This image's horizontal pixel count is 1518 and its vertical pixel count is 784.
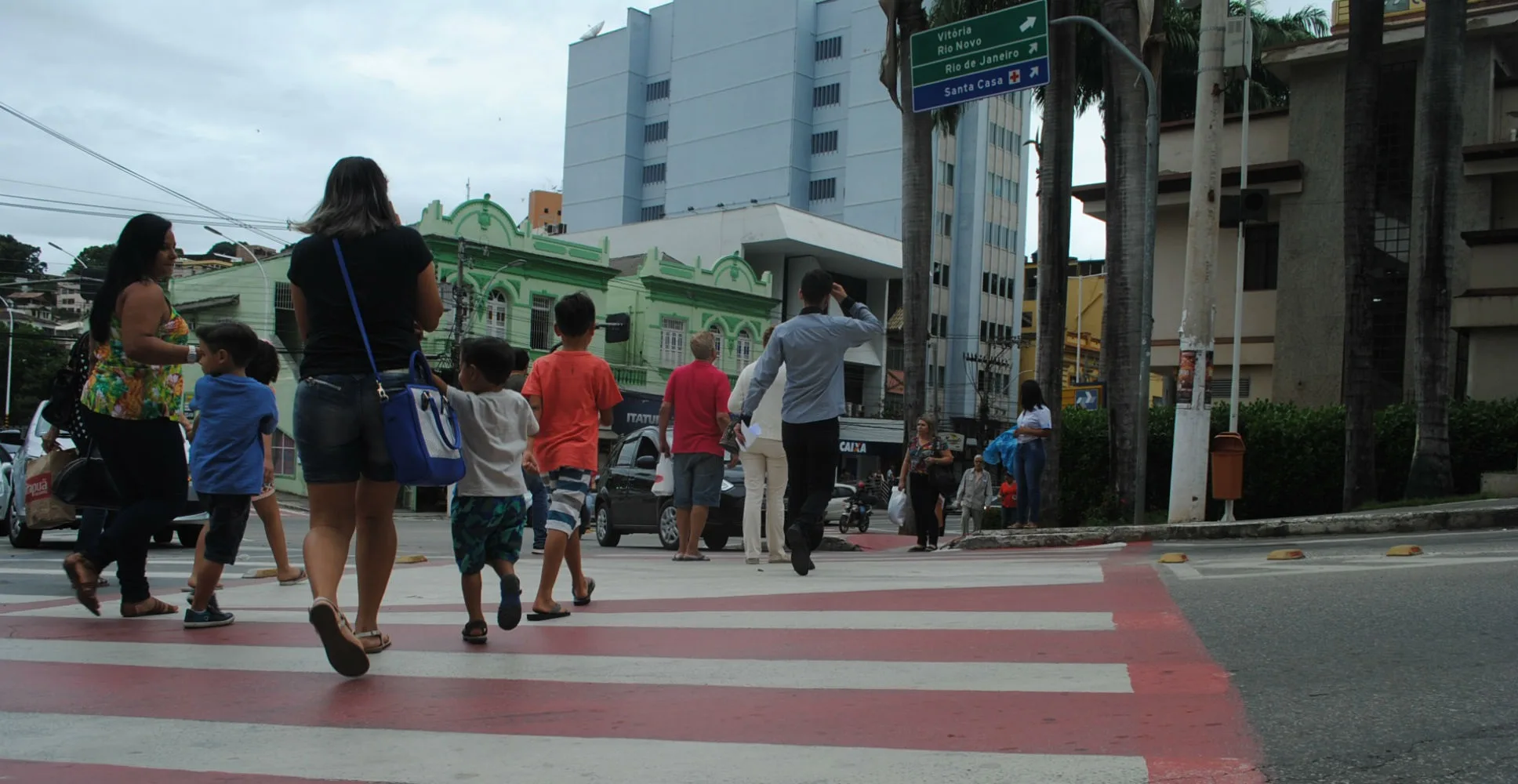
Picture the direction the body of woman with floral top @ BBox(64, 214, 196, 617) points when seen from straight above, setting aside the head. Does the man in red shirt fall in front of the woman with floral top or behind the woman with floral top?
in front

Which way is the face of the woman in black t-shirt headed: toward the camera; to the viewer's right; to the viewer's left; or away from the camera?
away from the camera

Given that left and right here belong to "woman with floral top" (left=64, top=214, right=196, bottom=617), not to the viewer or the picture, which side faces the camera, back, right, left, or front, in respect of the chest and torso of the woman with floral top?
right

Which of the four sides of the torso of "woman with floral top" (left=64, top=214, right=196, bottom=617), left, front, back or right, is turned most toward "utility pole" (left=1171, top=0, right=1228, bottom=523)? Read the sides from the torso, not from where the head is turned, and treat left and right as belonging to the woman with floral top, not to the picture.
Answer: front

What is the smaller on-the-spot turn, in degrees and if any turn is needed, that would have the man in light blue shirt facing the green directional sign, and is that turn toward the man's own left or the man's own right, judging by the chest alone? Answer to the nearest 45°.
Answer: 0° — they already face it

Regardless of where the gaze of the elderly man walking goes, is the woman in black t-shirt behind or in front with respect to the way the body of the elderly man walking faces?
in front

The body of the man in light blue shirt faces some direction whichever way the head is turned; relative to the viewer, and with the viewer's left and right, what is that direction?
facing away from the viewer

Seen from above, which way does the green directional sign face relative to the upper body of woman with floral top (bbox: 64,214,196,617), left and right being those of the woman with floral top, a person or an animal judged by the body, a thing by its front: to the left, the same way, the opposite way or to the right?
the opposite way

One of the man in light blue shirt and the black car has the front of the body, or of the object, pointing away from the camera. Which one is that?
the man in light blue shirt

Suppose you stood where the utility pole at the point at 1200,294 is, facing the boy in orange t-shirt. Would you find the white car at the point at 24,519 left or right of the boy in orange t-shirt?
right

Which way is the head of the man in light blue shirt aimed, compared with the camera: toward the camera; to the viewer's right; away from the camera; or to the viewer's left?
away from the camera
